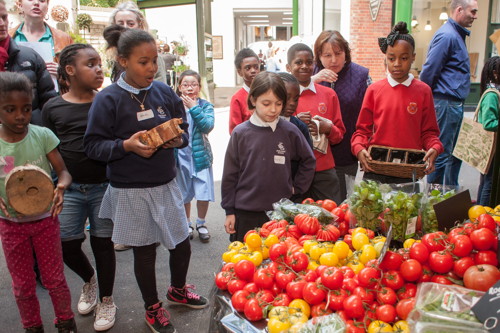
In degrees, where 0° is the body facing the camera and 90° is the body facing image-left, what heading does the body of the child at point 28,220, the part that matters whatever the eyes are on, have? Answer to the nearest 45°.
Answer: approximately 0°

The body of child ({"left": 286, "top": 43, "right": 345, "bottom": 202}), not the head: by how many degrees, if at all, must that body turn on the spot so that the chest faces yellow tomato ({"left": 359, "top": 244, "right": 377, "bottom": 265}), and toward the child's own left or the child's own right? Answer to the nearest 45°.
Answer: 0° — they already face it

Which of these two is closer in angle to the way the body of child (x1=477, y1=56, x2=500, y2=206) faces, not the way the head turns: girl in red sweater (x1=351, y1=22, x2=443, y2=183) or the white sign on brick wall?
the girl in red sweater

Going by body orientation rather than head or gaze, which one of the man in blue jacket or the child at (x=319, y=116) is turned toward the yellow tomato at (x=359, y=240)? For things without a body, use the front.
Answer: the child

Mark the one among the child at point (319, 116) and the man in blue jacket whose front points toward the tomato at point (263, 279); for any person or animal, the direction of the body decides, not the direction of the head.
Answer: the child

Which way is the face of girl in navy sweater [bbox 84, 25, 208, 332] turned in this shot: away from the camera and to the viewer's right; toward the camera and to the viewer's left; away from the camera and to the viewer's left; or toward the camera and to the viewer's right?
toward the camera and to the viewer's right

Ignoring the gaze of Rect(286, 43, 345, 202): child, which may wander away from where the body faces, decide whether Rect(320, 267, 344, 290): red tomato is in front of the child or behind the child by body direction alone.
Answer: in front

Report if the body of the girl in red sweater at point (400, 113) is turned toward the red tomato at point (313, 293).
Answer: yes

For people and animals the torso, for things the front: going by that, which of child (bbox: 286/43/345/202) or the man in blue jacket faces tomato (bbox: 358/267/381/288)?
the child

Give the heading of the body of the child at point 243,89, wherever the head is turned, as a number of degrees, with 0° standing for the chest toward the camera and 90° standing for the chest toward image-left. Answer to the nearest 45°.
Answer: approximately 315°

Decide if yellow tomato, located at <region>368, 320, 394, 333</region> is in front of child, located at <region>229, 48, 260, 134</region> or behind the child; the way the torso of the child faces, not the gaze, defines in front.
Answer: in front

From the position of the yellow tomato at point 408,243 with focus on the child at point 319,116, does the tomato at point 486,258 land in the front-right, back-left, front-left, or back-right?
back-right
